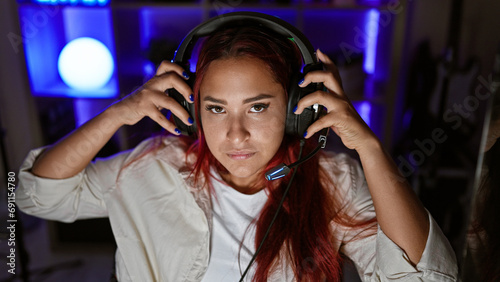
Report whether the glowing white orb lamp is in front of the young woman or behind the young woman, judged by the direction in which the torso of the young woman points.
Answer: behind

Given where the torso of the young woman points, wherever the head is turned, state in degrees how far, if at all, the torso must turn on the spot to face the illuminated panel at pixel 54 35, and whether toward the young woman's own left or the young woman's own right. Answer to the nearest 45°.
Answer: approximately 135° to the young woman's own right

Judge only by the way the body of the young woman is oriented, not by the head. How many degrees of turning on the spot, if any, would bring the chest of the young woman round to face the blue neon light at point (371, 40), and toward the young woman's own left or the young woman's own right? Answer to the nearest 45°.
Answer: approximately 135° to the young woman's own left

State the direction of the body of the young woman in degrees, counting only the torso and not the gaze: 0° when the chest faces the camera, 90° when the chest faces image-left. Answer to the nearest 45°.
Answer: approximately 0°

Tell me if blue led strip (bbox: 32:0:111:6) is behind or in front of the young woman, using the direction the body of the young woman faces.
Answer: behind
